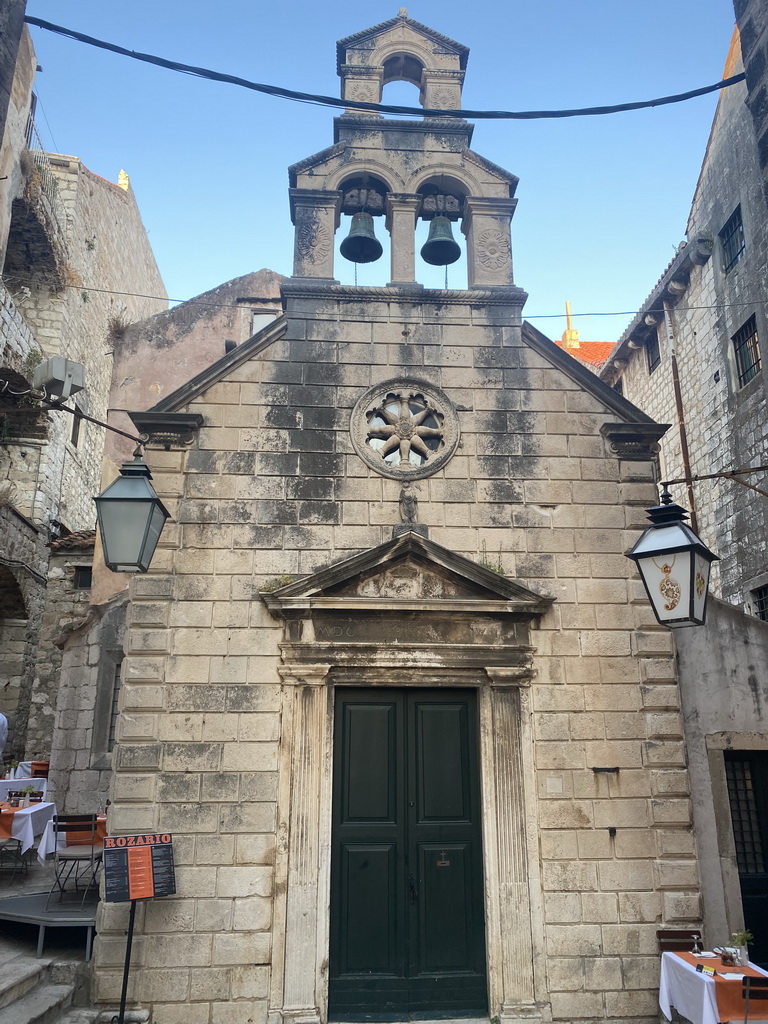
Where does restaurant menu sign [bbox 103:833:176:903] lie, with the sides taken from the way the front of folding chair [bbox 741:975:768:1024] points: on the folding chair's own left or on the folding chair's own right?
on the folding chair's own left

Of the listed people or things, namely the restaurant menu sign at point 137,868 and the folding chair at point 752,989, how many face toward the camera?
1

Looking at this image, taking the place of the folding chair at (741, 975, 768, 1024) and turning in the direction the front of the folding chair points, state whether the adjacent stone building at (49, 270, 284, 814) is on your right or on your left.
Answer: on your left

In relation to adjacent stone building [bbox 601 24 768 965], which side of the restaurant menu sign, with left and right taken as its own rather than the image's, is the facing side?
left

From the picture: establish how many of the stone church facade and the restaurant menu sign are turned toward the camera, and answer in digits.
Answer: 2
